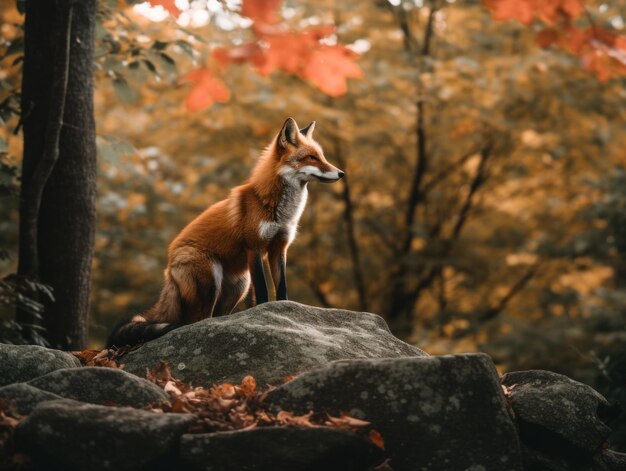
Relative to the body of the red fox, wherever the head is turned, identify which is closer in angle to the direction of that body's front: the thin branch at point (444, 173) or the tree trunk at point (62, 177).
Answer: the thin branch

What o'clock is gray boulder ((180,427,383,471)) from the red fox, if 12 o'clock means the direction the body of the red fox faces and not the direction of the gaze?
The gray boulder is roughly at 3 o'clock from the red fox.

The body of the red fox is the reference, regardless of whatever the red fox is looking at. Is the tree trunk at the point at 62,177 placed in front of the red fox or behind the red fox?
behind

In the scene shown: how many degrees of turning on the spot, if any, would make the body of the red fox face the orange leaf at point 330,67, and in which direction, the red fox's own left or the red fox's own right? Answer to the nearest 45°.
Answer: approximately 90° to the red fox's own right

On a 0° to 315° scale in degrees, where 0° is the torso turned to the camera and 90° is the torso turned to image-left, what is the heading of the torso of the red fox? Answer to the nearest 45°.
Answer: approximately 270°

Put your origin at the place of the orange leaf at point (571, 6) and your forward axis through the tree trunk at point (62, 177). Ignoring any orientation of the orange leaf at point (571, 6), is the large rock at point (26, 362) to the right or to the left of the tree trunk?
left

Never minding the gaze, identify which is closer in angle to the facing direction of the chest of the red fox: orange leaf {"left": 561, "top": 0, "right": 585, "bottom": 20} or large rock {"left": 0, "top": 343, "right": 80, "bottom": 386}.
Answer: the orange leaf
